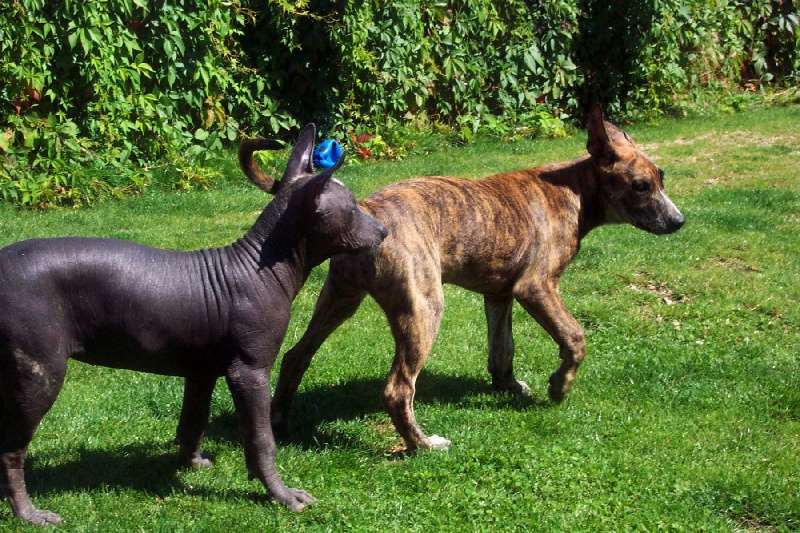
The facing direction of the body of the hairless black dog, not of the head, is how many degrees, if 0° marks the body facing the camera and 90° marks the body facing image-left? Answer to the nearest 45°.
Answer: approximately 270°

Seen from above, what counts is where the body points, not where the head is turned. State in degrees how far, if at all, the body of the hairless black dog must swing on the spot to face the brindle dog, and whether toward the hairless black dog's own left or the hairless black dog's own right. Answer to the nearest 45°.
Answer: approximately 45° to the hairless black dog's own left
